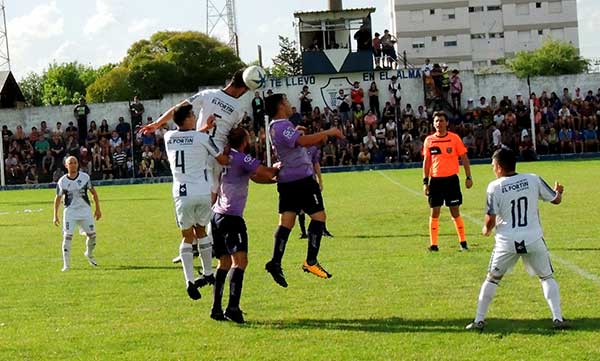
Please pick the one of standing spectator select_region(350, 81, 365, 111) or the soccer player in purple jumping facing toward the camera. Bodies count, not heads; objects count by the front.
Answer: the standing spectator

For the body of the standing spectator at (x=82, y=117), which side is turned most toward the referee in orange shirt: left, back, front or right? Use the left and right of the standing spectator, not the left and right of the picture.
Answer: front

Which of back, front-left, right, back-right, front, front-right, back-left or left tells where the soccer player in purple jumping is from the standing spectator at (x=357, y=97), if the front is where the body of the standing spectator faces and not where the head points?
front

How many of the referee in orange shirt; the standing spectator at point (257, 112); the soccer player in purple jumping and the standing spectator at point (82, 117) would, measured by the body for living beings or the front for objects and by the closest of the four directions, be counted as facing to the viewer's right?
1

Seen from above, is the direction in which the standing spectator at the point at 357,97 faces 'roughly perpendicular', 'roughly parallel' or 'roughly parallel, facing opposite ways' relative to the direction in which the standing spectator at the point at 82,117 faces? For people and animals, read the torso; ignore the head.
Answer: roughly parallel

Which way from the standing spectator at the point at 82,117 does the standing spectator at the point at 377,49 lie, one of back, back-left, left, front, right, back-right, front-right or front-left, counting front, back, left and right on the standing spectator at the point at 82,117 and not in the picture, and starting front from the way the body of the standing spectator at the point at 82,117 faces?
left

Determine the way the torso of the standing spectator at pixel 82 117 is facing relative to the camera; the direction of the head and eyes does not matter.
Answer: toward the camera

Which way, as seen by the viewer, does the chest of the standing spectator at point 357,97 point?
toward the camera

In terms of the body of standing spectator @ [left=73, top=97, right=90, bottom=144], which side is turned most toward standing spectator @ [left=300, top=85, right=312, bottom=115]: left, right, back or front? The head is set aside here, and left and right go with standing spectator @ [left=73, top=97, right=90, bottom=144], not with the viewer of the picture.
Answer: left

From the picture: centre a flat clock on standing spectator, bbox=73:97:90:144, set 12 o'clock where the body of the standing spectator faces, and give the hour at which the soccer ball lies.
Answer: The soccer ball is roughly at 12 o'clock from the standing spectator.

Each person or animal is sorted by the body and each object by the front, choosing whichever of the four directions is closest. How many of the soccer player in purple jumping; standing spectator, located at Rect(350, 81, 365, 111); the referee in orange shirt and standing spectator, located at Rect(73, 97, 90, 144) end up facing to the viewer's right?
1

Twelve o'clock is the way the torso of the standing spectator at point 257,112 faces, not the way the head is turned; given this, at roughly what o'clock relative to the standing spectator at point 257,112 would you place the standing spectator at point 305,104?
the standing spectator at point 305,104 is roughly at 8 o'clock from the standing spectator at point 257,112.

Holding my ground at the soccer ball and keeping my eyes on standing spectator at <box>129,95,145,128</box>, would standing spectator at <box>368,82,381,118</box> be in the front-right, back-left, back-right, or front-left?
front-right

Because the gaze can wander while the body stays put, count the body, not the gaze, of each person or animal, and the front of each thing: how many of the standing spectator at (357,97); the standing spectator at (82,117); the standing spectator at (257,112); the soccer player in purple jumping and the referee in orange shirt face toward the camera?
4
